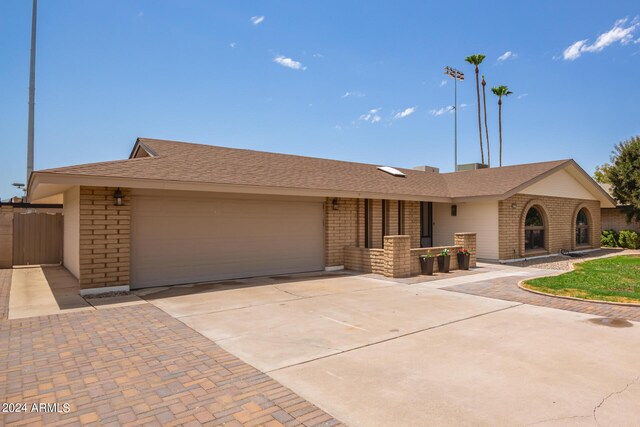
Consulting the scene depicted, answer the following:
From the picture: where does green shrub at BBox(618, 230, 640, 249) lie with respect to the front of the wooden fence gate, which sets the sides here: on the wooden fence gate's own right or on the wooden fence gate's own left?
on the wooden fence gate's own left

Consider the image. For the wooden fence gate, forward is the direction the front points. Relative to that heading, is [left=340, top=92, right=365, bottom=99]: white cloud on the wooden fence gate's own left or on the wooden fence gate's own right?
on the wooden fence gate's own left

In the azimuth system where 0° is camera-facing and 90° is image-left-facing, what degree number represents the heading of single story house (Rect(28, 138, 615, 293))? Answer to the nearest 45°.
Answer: approximately 315°

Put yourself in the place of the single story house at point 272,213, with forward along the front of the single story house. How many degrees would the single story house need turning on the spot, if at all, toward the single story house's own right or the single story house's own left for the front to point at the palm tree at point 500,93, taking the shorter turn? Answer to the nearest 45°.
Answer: approximately 90° to the single story house's own left

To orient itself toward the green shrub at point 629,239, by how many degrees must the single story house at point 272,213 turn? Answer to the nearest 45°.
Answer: approximately 90° to its left

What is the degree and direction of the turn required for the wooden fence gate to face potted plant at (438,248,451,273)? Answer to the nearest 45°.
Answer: approximately 45° to its left

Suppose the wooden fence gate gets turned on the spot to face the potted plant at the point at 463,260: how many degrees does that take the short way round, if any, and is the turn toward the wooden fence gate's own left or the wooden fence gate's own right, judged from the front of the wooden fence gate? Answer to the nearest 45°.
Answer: approximately 45° to the wooden fence gate's own left

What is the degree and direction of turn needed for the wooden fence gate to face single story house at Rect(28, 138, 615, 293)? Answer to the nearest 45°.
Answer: approximately 45° to its left
